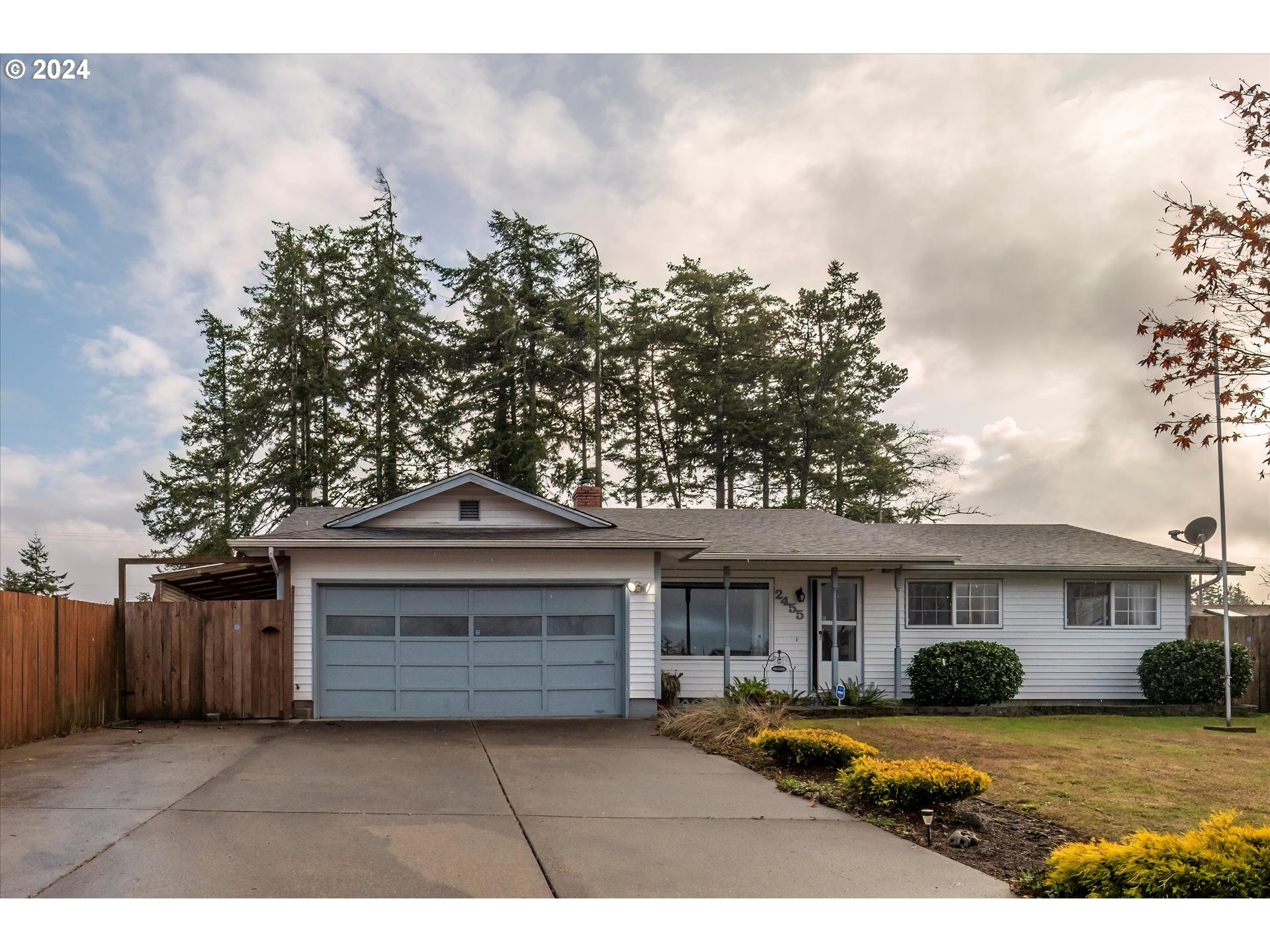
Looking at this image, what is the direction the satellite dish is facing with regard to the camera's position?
facing away from the viewer and to the left of the viewer

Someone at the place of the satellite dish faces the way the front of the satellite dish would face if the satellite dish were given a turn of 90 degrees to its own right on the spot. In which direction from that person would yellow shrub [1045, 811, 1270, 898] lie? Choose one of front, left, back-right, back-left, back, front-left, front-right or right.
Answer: back-right

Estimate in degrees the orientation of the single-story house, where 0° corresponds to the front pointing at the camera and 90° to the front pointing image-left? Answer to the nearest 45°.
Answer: approximately 0°

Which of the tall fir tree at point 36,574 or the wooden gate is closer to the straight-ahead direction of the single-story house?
the wooden gate

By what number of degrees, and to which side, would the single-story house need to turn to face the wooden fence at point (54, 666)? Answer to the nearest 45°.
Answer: approximately 45° to its right

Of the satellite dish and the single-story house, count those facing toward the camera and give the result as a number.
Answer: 1
